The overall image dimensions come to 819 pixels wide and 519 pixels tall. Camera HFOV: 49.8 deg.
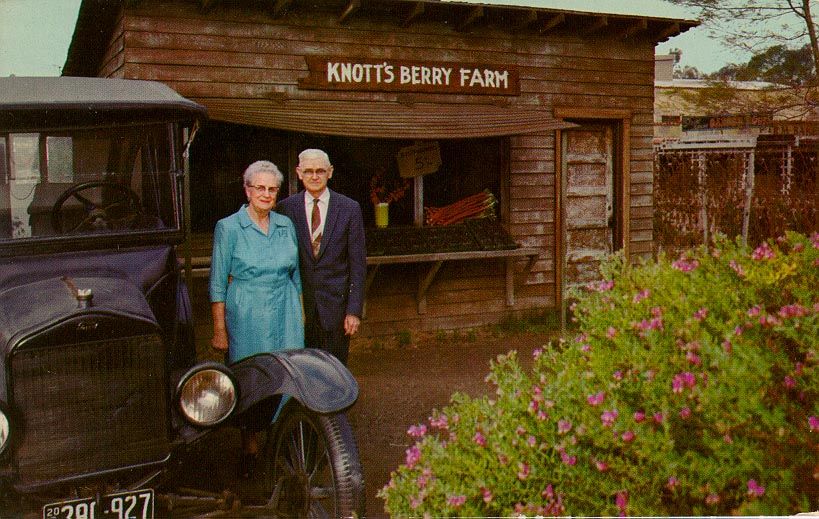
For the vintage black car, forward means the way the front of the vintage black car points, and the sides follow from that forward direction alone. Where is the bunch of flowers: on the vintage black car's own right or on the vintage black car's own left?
on the vintage black car's own left

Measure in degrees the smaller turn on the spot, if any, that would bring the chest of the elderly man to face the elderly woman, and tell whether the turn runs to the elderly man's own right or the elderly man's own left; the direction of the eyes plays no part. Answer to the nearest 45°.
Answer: approximately 45° to the elderly man's own right

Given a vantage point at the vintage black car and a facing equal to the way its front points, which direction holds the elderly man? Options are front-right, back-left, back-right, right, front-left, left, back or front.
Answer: left

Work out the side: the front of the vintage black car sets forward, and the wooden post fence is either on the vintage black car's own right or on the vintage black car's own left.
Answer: on the vintage black car's own left

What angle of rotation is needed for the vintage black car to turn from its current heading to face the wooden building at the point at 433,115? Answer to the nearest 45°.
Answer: approximately 90° to its left

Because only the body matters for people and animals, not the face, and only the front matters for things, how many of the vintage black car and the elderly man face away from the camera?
0

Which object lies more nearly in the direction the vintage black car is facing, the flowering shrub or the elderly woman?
the flowering shrub

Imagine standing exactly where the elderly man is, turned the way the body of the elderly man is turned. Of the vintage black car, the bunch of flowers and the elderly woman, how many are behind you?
1

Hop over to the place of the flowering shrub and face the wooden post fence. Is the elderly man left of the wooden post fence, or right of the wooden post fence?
left

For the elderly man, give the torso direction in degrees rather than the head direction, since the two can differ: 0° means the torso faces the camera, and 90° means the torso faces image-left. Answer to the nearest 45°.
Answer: approximately 0°

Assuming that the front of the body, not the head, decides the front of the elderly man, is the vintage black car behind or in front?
in front
